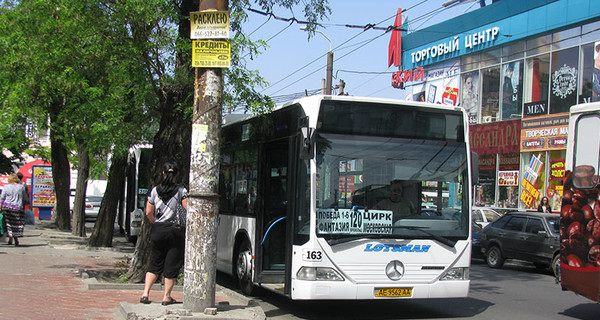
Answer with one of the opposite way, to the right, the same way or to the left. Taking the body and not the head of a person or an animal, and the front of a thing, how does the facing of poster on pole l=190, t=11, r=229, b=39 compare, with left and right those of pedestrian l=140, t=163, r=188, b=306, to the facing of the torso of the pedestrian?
the opposite way

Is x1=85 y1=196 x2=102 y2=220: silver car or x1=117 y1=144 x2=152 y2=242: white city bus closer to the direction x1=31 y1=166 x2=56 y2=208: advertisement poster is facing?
the white city bus

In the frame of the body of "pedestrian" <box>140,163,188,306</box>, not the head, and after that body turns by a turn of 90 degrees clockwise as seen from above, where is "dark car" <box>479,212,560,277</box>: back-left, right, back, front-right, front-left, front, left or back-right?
front-left

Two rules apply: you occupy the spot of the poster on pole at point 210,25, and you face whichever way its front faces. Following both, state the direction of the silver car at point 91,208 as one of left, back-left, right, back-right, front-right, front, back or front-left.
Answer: back

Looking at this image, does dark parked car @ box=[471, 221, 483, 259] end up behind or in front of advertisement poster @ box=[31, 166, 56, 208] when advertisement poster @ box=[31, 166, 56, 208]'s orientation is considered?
in front

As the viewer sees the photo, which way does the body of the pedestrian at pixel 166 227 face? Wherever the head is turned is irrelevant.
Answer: away from the camera

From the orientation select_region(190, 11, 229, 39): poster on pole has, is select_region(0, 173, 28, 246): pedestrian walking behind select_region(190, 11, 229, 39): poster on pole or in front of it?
behind

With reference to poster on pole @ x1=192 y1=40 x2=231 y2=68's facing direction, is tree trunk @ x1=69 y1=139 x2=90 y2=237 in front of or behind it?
behind
